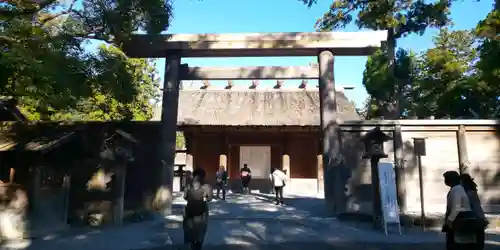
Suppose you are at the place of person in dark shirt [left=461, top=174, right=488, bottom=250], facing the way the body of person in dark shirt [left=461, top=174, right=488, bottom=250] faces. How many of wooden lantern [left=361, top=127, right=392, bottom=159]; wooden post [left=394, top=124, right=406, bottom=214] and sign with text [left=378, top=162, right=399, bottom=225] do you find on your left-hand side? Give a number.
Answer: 0

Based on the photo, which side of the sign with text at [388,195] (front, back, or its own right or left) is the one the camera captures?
front

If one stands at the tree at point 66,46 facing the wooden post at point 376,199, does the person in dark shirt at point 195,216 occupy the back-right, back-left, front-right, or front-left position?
front-right

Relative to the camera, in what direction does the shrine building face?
facing the viewer

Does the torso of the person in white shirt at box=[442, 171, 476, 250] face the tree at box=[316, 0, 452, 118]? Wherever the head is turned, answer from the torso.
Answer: no

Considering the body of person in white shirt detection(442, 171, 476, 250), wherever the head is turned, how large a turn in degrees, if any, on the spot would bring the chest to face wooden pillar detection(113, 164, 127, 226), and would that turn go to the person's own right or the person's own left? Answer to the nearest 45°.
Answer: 0° — they already face it

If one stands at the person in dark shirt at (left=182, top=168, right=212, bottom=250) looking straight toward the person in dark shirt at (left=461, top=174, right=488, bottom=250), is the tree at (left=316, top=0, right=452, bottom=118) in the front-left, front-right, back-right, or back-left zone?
front-left

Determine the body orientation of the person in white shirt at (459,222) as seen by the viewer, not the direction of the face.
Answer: to the viewer's left

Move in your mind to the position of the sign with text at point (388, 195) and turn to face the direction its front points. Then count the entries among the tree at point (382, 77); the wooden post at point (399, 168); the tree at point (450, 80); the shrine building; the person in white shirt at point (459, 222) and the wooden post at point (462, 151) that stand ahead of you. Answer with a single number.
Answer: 1

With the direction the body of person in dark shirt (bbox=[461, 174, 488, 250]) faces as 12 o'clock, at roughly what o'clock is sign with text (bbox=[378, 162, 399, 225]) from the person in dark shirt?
The sign with text is roughly at 2 o'clock from the person in dark shirt.

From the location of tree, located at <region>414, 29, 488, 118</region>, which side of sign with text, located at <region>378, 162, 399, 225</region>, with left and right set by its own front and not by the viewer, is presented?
back

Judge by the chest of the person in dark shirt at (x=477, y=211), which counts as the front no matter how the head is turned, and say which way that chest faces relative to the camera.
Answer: to the viewer's left
